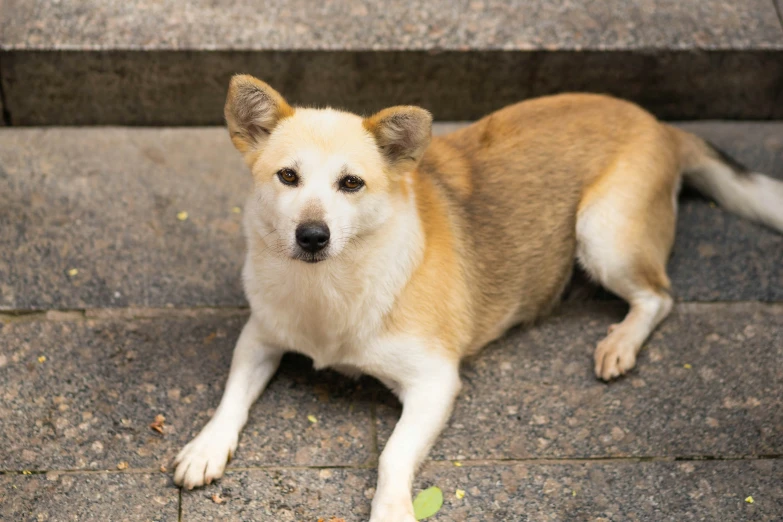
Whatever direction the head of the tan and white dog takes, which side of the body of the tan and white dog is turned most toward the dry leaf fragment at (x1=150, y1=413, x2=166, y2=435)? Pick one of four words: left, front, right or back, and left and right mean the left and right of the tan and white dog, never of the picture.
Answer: front

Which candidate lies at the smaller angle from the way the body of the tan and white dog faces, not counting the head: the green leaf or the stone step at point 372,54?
the green leaf

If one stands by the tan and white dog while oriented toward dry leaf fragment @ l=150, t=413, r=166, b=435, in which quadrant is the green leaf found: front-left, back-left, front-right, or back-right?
front-left

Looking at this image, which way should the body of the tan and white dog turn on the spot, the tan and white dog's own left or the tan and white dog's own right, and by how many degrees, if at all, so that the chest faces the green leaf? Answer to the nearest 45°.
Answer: approximately 45° to the tan and white dog's own left

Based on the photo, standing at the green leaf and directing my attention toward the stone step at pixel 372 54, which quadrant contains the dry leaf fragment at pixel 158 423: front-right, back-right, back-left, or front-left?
front-left

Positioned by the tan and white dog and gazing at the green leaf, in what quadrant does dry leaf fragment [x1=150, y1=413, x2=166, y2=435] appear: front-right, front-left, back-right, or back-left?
front-right

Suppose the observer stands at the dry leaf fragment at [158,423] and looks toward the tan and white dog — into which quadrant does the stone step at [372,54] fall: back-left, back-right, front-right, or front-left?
front-left

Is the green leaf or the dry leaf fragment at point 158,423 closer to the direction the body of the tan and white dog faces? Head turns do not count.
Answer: the dry leaf fragment
